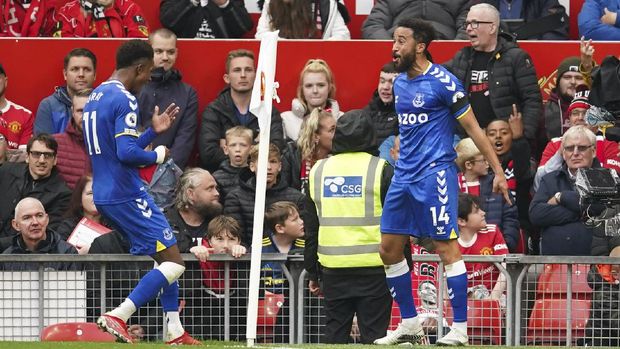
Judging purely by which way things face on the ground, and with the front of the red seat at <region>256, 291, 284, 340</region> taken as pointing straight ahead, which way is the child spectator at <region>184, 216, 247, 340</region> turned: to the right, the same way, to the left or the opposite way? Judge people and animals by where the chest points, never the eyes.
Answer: the same way

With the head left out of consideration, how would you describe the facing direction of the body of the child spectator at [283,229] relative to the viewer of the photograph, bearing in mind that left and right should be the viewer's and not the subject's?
facing the viewer and to the right of the viewer

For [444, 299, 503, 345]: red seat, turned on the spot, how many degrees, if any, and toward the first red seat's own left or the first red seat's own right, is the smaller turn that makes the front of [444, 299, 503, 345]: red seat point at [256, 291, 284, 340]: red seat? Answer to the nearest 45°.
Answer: approximately 90° to the first red seat's own right

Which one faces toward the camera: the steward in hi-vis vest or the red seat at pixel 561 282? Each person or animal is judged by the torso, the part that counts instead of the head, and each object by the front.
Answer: the red seat

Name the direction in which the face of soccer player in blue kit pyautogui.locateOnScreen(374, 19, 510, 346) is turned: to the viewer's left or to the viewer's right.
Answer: to the viewer's left

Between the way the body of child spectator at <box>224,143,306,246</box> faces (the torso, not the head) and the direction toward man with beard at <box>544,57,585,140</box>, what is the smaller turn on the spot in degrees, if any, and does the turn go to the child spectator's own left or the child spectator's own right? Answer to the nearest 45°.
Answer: approximately 90° to the child spectator's own left

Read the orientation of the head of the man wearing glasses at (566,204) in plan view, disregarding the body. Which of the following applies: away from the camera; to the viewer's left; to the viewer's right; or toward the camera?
toward the camera

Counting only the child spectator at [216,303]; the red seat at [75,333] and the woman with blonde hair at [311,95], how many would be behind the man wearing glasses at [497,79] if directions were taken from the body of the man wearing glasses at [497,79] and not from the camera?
0

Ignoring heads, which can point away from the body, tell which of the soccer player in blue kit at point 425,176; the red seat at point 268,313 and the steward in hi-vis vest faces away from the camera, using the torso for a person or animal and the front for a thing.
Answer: the steward in hi-vis vest

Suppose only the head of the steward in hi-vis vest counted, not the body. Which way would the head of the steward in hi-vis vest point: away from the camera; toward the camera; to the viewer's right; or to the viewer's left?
away from the camera

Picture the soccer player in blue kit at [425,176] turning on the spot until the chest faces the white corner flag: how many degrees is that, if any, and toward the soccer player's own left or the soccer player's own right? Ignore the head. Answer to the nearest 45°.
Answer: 0° — they already face it

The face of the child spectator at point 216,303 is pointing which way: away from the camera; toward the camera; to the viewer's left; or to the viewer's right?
toward the camera

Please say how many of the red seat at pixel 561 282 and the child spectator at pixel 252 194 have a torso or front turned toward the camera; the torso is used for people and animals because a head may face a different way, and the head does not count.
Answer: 2

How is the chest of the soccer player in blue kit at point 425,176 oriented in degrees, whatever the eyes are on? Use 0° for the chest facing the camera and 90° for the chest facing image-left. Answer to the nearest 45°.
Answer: approximately 45°

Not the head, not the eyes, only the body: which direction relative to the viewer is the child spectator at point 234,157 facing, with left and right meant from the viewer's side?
facing the viewer
